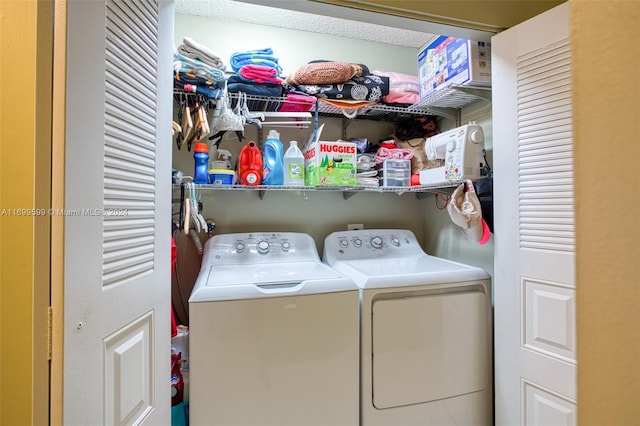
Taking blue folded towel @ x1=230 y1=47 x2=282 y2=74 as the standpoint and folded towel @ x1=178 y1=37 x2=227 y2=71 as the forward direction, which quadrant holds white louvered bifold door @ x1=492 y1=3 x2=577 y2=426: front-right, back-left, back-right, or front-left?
back-left

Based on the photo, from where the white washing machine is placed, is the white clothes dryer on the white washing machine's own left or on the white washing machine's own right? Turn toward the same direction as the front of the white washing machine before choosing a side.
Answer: on the white washing machine's own left

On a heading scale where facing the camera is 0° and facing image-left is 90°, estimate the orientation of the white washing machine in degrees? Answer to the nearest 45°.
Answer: approximately 0°
